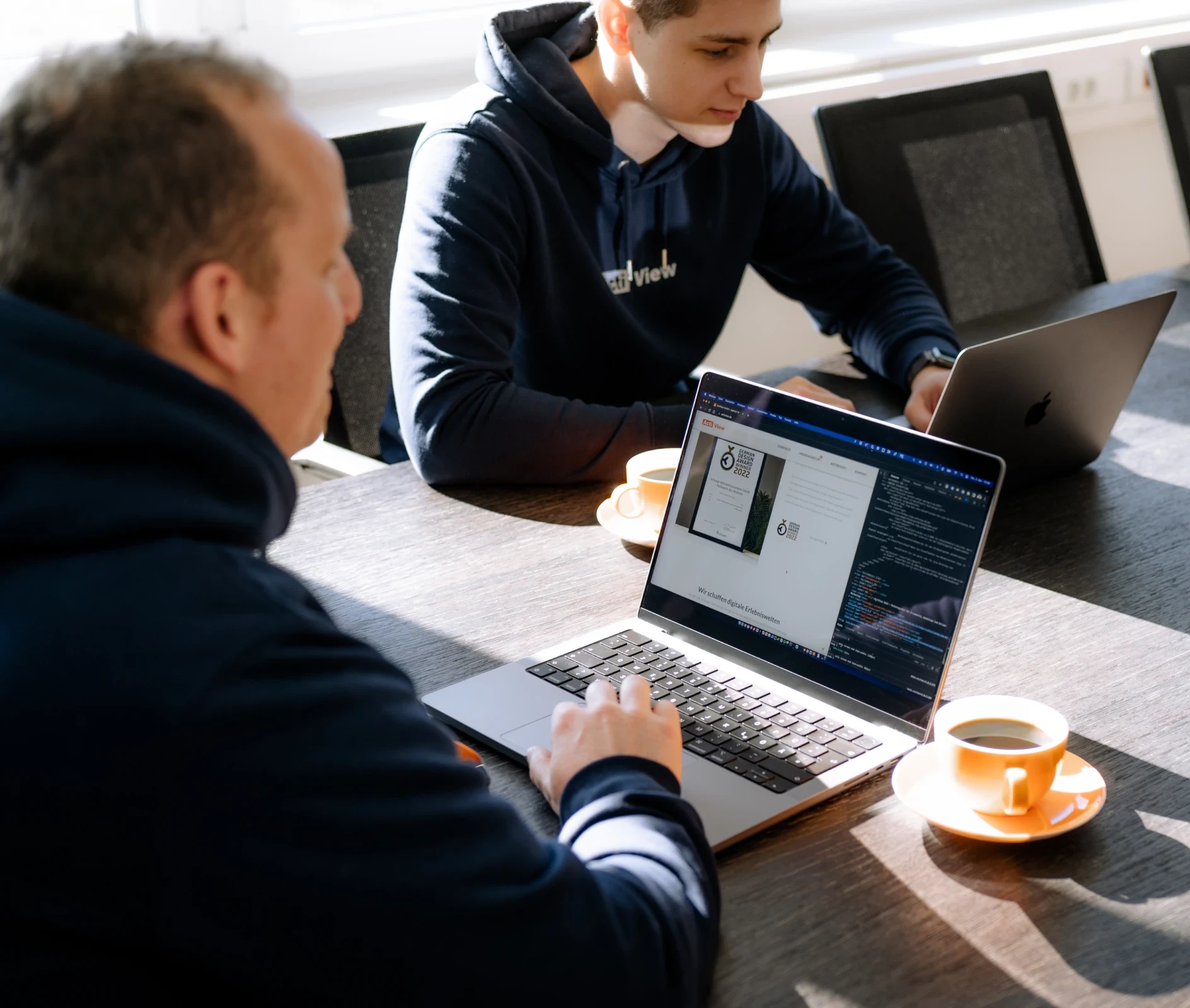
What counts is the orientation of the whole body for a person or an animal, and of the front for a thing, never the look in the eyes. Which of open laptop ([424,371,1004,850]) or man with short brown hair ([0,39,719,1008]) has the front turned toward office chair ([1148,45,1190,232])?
the man with short brown hair

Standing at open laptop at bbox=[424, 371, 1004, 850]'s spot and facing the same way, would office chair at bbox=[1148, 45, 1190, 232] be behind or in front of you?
behind

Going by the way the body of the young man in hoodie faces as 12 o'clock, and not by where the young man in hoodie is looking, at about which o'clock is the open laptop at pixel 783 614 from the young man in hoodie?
The open laptop is roughly at 1 o'clock from the young man in hoodie.

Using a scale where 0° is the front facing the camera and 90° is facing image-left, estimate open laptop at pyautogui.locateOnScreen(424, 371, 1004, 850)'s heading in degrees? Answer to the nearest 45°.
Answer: approximately 45°

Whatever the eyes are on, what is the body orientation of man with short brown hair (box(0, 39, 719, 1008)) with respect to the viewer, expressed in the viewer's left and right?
facing away from the viewer and to the right of the viewer

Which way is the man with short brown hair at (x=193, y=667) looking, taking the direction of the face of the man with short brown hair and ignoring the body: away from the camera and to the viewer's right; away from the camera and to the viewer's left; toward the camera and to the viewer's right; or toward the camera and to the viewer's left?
away from the camera and to the viewer's right

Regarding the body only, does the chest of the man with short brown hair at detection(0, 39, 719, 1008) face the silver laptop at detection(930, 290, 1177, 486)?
yes

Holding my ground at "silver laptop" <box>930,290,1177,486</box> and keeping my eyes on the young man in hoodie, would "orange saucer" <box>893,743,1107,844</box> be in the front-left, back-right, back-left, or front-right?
back-left

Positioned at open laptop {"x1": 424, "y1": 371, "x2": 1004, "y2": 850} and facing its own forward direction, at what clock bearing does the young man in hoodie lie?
The young man in hoodie is roughly at 4 o'clock from the open laptop.

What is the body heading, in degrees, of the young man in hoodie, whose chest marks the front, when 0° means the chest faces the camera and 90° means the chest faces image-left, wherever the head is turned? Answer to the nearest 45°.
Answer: approximately 315°

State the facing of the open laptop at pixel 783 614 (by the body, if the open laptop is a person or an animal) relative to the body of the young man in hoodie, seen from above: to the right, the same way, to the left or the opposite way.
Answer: to the right

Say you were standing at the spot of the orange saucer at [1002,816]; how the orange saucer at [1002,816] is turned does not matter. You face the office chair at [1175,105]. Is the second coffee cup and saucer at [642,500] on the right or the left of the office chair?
left
